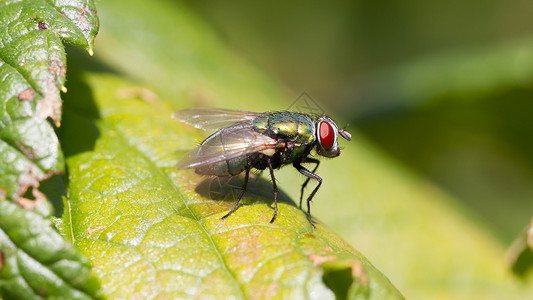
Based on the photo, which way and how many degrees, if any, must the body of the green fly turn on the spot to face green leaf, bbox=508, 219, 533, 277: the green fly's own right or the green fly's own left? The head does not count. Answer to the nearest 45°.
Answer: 0° — it already faces it

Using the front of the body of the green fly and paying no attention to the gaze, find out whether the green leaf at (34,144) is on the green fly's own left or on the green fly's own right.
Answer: on the green fly's own right

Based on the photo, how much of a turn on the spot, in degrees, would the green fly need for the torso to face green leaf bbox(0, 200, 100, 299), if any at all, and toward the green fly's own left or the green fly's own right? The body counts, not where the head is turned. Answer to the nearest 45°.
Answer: approximately 90° to the green fly's own right

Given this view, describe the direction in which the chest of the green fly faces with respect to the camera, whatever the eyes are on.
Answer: to the viewer's right
